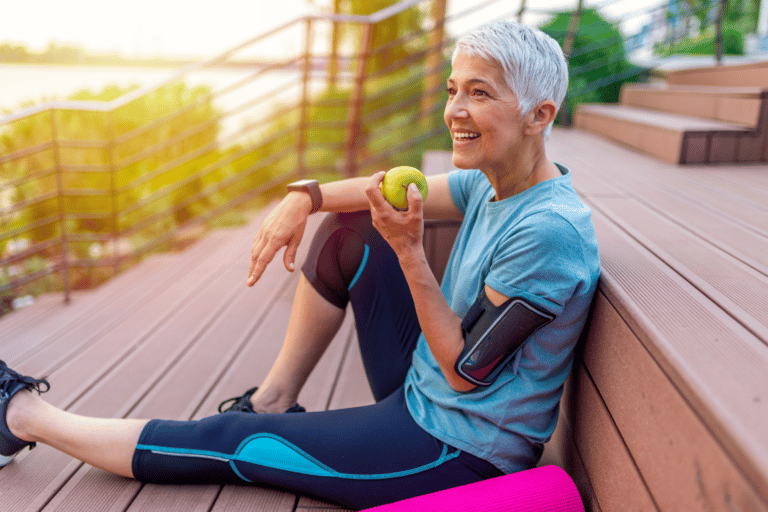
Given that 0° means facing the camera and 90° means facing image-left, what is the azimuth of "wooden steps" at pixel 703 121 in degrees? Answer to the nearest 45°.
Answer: approximately 45°

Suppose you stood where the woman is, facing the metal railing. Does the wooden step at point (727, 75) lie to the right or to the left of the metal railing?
right

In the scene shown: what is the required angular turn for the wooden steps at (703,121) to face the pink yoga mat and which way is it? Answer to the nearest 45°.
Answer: approximately 45° to its left
